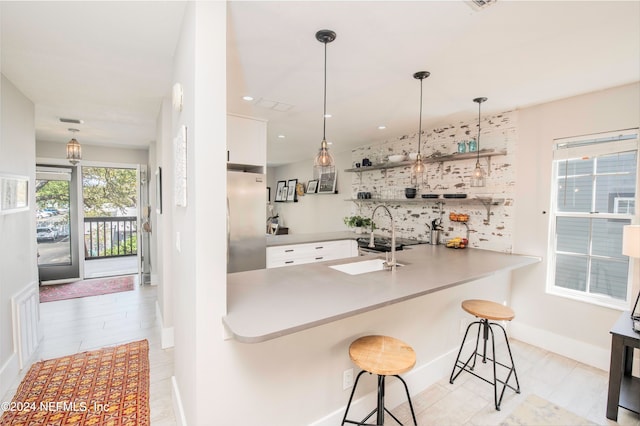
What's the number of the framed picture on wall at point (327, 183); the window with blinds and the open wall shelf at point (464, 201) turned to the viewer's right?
0

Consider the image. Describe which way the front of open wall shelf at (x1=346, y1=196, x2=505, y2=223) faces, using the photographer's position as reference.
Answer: facing the viewer and to the left of the viewer

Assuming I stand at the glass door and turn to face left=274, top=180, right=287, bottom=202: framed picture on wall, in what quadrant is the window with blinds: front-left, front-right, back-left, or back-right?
front-right

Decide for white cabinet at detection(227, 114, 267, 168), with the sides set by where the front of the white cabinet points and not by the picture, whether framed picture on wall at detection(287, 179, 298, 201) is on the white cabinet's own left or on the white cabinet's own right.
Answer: on the white cabinet's own left

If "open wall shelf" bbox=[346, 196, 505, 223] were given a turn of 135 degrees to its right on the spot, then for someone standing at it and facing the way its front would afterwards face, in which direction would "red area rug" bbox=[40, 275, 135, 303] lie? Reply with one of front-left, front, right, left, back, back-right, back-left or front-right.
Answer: left

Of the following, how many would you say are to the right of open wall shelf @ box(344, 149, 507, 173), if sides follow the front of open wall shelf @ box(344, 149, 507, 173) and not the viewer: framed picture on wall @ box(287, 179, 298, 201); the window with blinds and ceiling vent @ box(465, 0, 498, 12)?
1

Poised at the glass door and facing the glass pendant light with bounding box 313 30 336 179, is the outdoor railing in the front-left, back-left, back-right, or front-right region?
back-left

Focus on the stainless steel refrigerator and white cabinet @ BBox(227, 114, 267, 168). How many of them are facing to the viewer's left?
0

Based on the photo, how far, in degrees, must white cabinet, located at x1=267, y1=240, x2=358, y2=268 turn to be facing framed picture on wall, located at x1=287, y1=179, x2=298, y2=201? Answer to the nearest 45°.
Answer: approximately 135° to its left

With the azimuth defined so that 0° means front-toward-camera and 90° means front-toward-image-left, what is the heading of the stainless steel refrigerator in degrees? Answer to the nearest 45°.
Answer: approximately 315°

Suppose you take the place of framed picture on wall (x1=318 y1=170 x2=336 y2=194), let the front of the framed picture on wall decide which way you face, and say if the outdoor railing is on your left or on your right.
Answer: on your right

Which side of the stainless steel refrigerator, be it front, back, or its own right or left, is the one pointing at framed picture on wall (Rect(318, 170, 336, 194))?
left

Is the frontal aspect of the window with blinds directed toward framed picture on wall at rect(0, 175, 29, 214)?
yes

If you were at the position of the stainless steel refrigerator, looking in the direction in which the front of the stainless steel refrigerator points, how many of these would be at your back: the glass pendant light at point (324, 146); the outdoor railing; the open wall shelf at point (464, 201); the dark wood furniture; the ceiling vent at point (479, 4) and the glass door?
2

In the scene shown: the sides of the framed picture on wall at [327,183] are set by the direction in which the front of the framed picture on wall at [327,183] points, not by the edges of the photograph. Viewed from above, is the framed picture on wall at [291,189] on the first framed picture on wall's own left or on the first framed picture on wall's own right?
on the first framed picture on wall's own right
